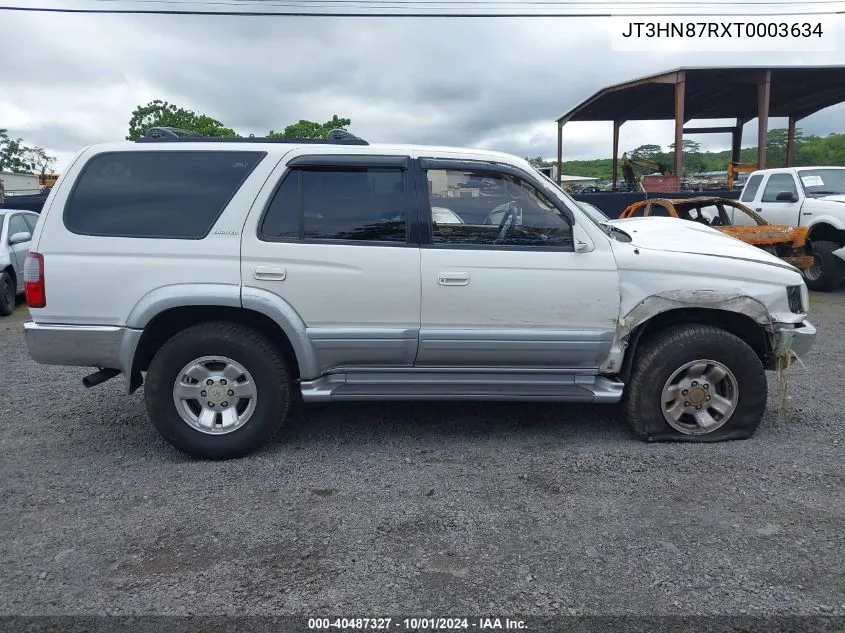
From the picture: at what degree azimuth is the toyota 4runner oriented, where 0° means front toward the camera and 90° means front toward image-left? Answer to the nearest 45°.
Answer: approximately 270°

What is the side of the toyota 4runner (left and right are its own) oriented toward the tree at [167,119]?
left

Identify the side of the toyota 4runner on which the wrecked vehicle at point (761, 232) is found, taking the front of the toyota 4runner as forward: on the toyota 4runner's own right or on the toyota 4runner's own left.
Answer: on the toyota 4runner's own left

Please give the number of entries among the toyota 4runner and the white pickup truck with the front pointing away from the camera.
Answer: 0

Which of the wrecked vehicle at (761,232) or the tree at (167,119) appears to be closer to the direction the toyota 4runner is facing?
the wrecked vehicle

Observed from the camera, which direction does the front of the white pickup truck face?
facing the viewer and to the right of the viewer
